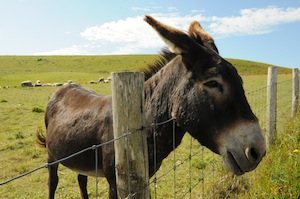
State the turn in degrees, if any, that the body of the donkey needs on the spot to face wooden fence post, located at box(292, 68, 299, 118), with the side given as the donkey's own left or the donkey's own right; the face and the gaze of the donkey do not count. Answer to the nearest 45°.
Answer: approximately 90° to the donkey's own left

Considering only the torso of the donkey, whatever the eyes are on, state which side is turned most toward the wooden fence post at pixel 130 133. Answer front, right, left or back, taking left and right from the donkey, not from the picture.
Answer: right

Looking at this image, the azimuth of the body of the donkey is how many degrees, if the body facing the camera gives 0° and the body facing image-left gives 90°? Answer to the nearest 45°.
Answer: approximately 315°
